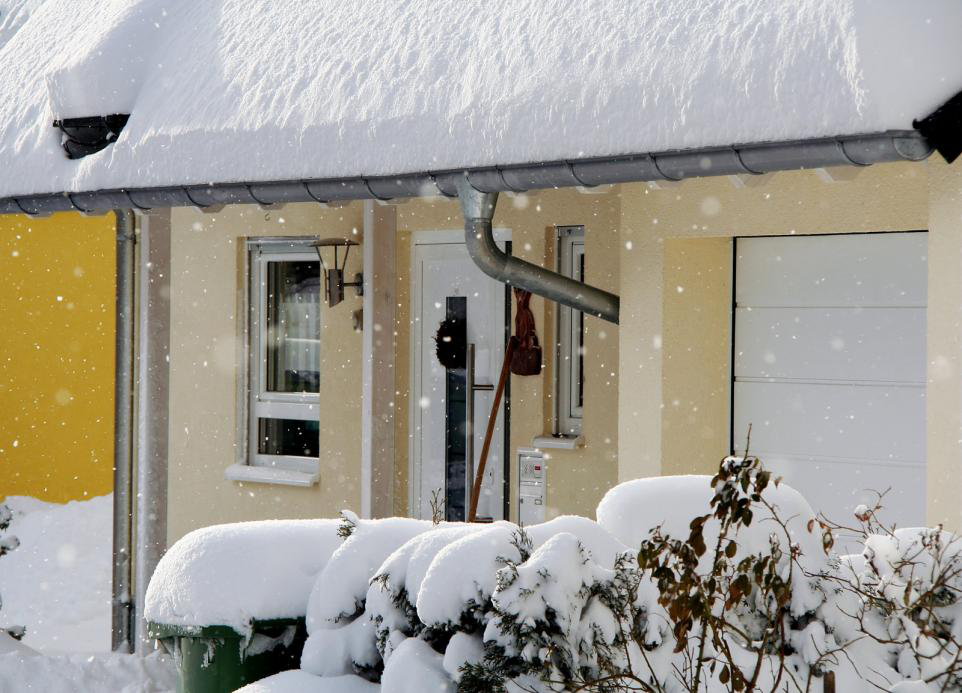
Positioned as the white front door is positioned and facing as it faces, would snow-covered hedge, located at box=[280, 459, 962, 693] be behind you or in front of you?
in front

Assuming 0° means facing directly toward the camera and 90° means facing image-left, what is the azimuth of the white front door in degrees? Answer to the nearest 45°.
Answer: approximately 0°

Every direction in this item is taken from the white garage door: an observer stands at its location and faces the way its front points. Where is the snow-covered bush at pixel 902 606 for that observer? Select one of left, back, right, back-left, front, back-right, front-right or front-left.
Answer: front

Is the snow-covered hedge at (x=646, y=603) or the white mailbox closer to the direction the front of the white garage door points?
the snow-covered hedge

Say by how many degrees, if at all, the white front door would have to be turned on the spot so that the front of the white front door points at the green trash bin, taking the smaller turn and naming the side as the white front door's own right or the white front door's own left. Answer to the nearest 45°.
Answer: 0° — it already faces it

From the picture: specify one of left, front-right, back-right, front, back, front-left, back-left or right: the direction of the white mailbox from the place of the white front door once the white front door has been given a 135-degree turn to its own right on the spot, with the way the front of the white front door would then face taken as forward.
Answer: back

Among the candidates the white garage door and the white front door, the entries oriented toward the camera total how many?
2

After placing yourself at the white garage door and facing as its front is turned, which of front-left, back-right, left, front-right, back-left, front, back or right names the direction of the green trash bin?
front-right
